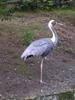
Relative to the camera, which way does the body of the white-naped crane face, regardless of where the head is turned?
to the viewer's right
